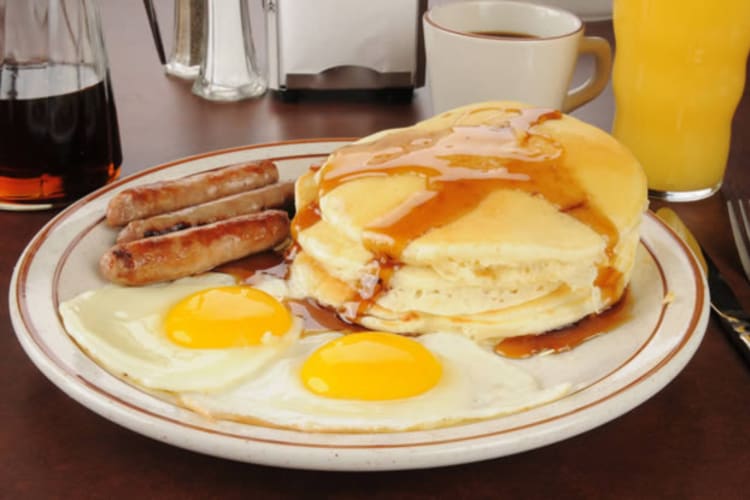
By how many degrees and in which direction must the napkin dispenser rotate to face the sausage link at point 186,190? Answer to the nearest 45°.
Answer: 0° — it already faces it

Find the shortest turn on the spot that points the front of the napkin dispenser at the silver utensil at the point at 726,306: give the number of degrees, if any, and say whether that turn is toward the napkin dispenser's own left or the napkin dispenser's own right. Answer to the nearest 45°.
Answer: approximately 45° to the napkin dispenser's own left

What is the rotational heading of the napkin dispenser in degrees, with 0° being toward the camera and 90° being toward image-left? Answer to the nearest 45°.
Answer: approximately 0°

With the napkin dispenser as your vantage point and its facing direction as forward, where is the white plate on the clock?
The white plate is roughly at 12 o'clock from the napkin dispenser.

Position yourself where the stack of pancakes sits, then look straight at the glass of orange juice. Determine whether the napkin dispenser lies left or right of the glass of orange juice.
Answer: left

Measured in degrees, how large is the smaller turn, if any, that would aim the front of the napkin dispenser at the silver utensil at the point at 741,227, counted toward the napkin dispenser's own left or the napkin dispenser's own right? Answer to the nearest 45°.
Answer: approximately 45° to the napkin dispenser's own left

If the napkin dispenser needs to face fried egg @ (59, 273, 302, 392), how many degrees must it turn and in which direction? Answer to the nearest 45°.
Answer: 0° — it already faces it

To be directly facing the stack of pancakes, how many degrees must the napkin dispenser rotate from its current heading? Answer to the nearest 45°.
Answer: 0° — it already faces it
